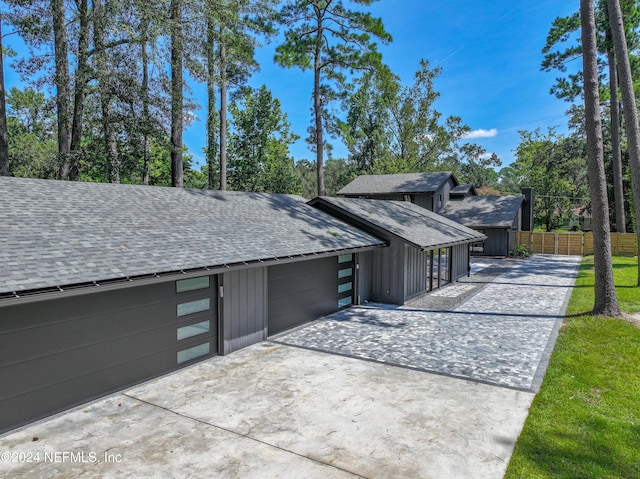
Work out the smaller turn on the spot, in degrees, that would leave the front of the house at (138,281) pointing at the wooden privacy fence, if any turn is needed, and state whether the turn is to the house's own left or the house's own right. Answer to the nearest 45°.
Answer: approximately 90° to the house's own left

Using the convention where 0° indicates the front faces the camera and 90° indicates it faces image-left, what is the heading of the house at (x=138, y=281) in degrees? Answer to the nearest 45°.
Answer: approximately 315°

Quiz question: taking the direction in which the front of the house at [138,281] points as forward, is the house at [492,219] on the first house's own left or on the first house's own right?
on the first house's own left

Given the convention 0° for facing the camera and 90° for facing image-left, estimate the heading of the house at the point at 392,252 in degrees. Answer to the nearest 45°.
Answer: approximately 315°

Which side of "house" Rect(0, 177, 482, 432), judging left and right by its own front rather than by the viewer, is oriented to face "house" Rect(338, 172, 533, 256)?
left

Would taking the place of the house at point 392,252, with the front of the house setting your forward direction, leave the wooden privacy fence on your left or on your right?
on your left

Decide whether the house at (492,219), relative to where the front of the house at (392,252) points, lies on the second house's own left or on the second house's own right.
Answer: on the second house's own left

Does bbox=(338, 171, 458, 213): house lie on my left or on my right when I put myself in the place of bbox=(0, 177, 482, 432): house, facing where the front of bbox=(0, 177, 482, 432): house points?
on my left
